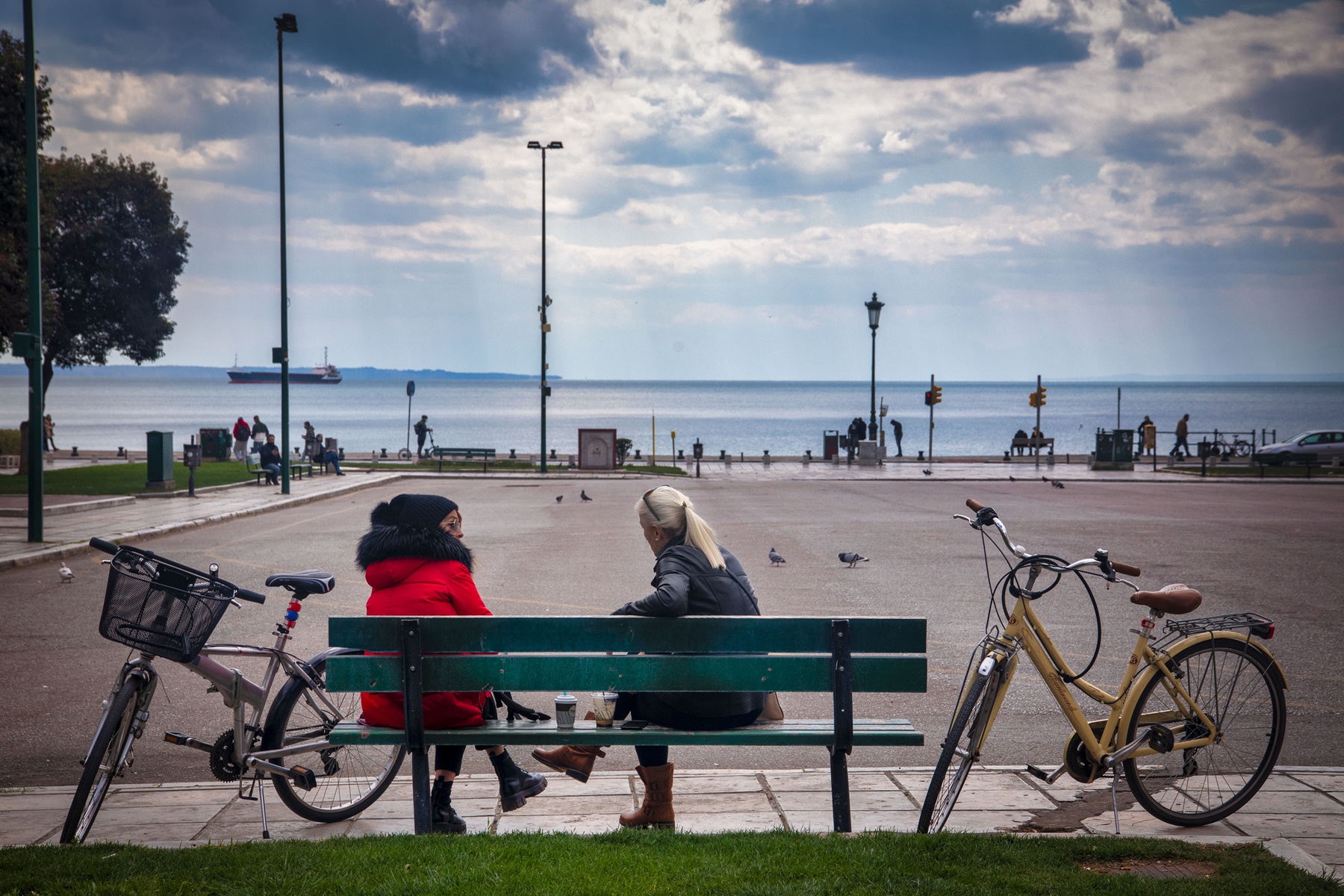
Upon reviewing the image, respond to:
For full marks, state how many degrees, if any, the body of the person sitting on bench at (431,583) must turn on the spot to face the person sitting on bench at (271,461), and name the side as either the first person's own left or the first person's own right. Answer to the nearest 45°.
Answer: approximately 45° to the first person's own left

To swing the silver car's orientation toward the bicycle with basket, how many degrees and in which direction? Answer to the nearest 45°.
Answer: approximately 90° to its left

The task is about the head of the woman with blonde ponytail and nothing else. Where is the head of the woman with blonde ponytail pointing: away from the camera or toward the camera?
away from the camera

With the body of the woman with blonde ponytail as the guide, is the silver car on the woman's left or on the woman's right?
on the woman's right

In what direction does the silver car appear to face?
to the viewer's left

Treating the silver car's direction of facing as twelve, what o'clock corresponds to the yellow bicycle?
The yellow bicycle is roughly at 9 o'clock from the silver car.

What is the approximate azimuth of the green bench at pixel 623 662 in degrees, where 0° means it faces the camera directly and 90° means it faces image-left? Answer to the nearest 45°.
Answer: approximately 180°

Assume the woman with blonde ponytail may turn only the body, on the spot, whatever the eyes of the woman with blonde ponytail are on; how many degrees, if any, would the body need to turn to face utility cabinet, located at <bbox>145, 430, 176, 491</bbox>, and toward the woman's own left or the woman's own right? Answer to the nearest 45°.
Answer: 0° — they already face it

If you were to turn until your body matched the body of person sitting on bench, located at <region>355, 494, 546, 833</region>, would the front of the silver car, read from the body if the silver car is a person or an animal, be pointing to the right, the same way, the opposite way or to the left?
to the left

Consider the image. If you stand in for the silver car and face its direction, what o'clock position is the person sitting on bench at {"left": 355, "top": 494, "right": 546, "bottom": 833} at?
The person sitting on bench is roughly at 9 o'clock from the silver car.

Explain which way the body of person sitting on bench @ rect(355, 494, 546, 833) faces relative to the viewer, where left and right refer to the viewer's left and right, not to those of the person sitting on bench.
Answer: facing away from the viewer and to the right of the viewer

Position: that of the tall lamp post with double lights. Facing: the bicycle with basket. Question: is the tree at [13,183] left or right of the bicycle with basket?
right
